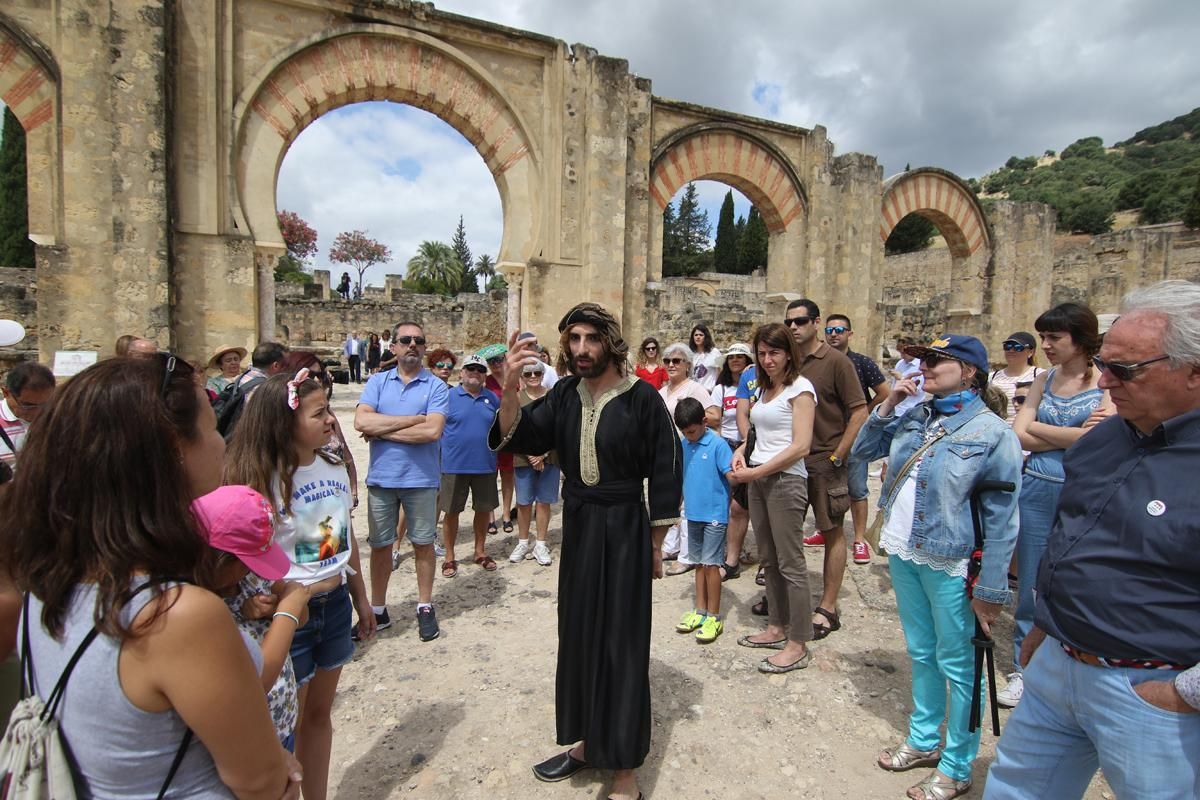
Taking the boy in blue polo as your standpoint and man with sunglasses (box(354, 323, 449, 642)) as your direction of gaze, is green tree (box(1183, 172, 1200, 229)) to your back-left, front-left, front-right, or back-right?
back-right

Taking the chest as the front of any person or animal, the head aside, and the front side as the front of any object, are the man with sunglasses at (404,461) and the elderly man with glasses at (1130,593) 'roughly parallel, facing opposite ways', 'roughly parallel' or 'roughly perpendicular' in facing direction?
roughly perpendicular

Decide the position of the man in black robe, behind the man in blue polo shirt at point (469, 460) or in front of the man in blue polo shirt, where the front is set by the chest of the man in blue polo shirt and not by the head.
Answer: in front

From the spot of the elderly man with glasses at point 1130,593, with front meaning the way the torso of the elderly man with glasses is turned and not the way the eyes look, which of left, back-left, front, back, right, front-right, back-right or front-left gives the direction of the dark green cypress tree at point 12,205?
front-right

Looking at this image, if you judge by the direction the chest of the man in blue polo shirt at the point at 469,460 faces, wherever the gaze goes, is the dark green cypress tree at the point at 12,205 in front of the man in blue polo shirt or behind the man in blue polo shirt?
behind

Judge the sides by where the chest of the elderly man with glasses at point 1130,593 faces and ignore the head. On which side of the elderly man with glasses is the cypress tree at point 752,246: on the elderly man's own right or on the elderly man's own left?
on the elderly man's own right

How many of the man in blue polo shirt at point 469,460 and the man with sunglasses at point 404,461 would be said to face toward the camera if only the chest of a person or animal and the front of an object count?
2

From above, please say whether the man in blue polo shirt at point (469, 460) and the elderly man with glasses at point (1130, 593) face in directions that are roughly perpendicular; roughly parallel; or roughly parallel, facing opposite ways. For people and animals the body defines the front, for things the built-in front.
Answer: roughly perpendicular

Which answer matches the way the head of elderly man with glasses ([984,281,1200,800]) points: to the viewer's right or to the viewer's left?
to the viewer's left

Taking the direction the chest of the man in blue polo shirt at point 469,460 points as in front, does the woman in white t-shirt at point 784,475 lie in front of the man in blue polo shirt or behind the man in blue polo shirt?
in front
